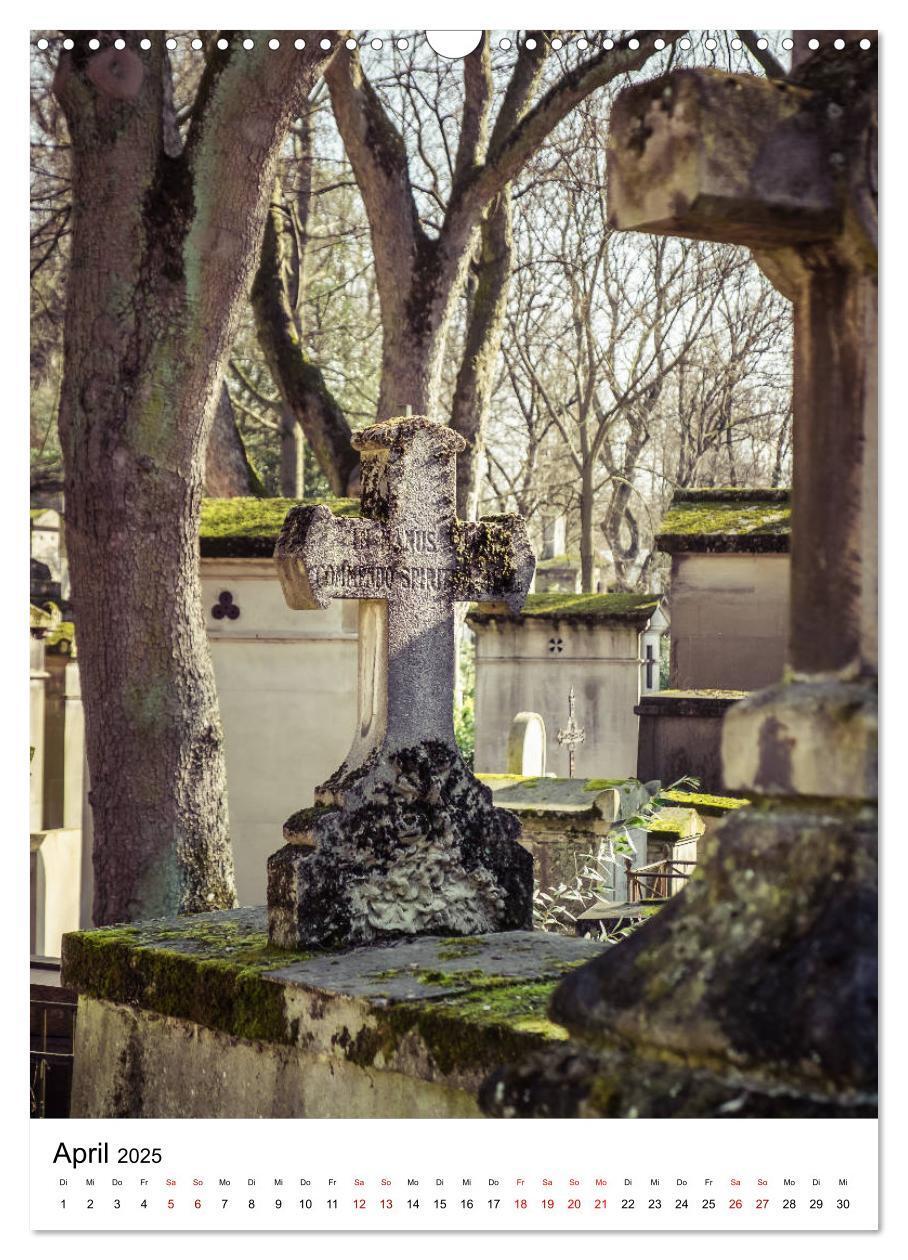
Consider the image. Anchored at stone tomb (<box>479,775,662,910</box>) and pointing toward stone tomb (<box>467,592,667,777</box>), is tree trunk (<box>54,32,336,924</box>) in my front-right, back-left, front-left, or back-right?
back-left
